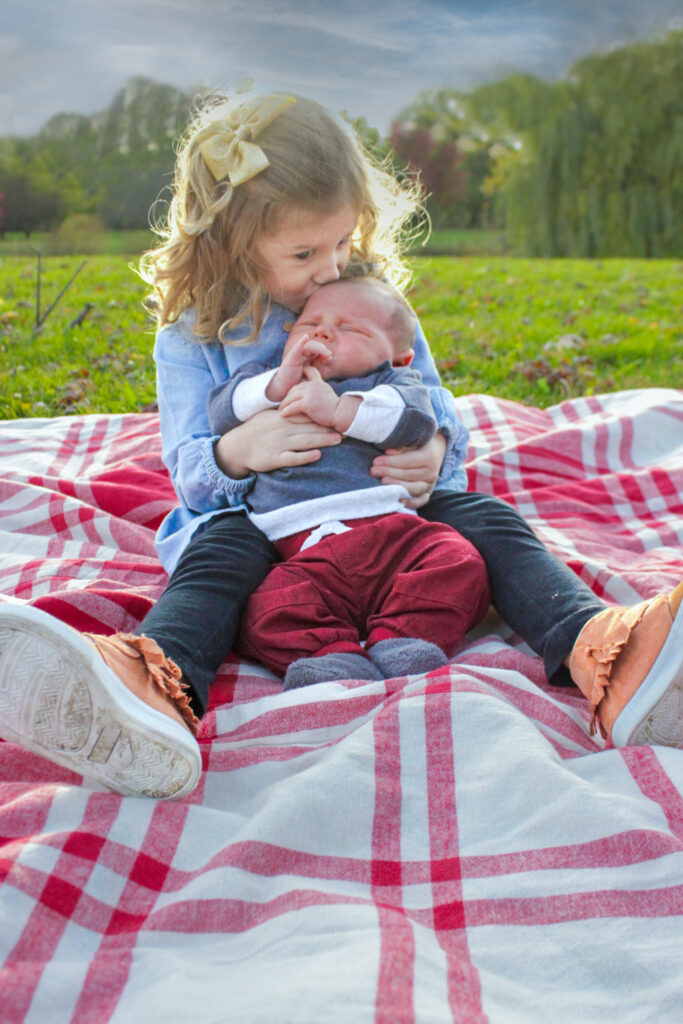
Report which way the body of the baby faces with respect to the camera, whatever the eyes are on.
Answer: toward the camera

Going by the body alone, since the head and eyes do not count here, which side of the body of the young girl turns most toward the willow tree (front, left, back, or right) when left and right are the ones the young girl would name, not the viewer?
back

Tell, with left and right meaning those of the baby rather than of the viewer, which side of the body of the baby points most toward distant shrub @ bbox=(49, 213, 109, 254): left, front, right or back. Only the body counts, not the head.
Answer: back

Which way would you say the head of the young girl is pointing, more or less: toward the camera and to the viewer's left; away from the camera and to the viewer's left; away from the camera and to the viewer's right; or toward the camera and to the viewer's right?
toward the camera and to the viewer's right

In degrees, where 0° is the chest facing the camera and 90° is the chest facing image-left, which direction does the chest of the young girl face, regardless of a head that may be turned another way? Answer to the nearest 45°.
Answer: approximately 0°

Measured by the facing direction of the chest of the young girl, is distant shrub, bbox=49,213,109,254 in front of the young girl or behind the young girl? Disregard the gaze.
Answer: behind

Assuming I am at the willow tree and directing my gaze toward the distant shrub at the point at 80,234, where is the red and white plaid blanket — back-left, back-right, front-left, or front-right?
front-left
